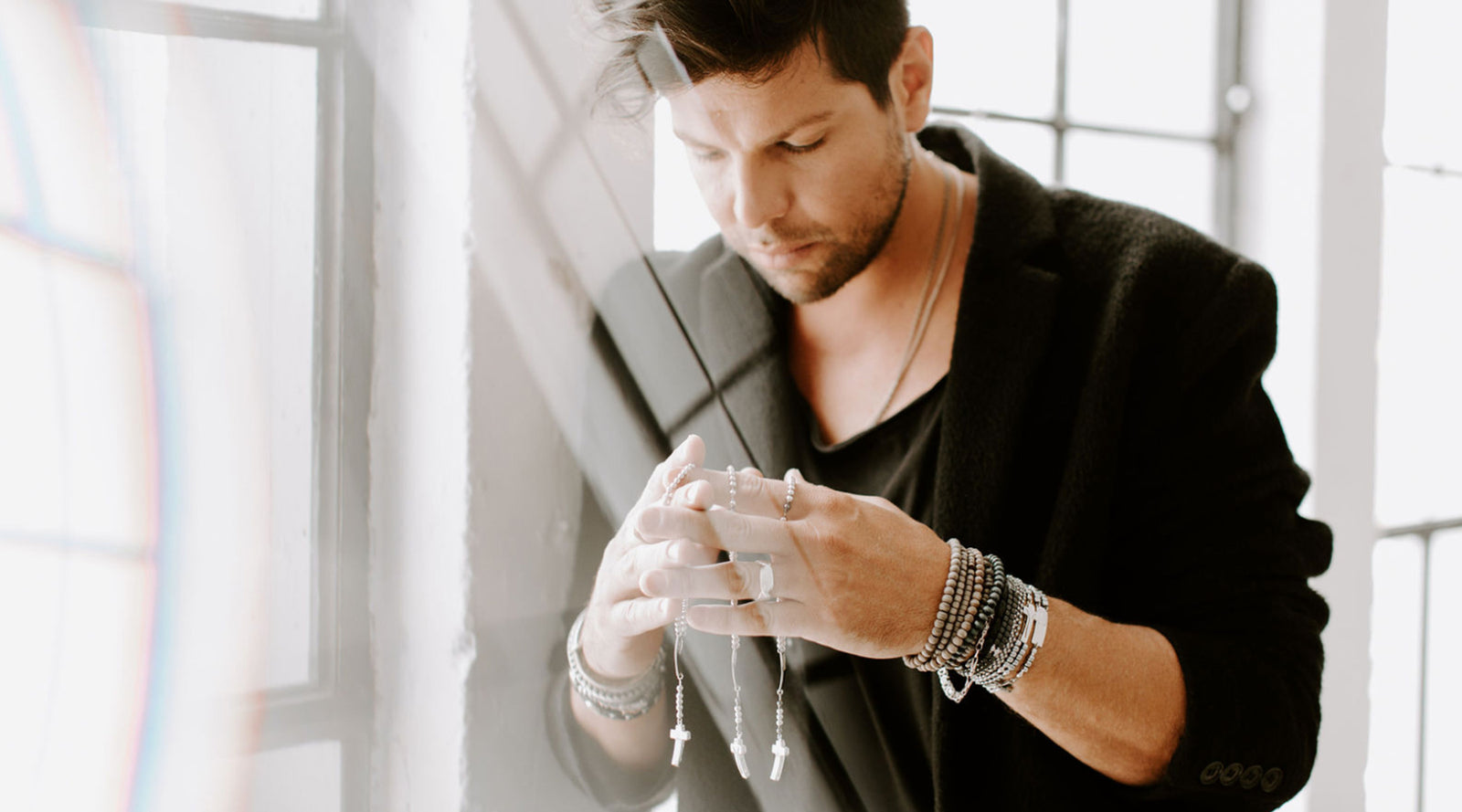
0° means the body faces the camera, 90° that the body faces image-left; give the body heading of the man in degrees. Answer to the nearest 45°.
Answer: approximately 45°
